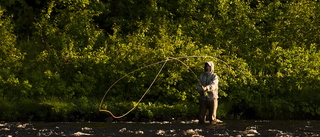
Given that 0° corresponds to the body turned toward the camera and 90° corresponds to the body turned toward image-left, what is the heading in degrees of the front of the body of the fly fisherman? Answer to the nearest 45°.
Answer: approximately 45°
